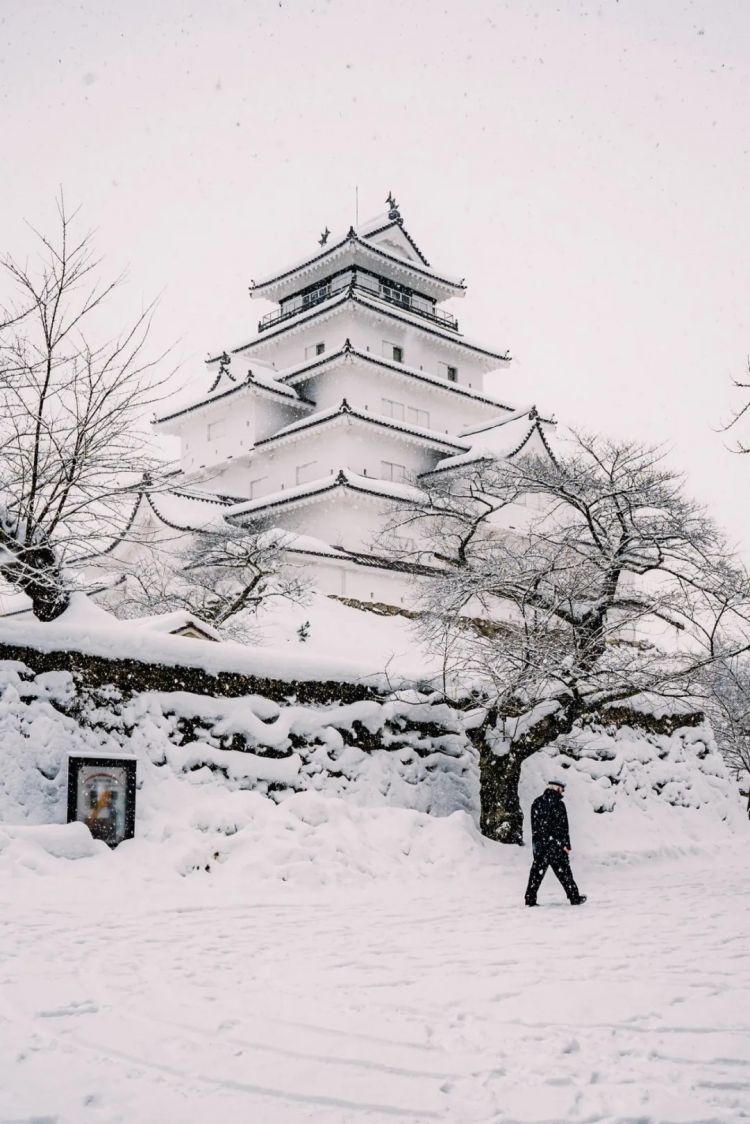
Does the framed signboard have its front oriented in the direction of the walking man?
no

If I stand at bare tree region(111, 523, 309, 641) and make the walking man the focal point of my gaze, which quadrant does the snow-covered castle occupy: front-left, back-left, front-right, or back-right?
back-left

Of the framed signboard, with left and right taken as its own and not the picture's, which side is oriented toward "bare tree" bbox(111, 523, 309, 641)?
back

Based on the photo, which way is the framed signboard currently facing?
toward the camera

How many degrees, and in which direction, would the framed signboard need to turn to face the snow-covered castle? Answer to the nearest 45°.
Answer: approximately 180°

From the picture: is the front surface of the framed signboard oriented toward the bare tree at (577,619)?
no

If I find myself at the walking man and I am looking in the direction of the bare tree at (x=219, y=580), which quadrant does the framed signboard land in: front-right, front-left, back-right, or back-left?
front-left
